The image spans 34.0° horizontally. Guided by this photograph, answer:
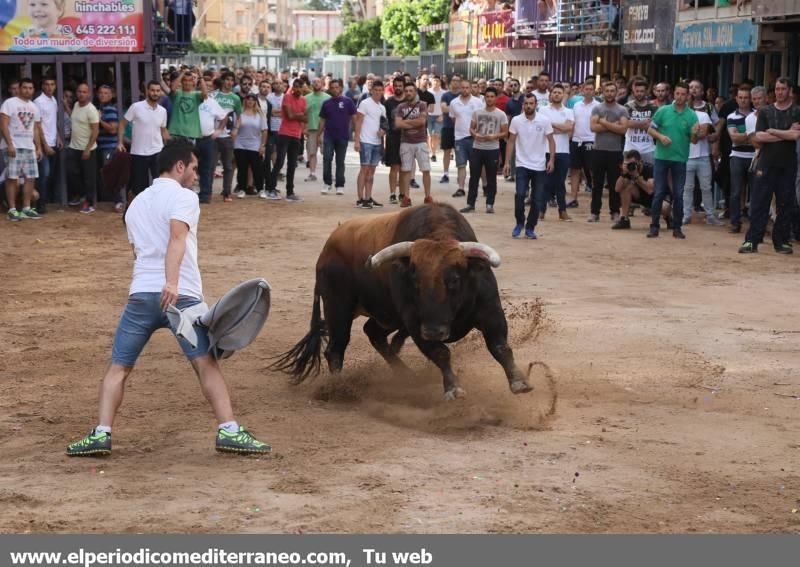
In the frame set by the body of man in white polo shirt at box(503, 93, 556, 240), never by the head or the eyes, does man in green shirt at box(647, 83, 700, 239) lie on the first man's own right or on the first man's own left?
on the first man's own left

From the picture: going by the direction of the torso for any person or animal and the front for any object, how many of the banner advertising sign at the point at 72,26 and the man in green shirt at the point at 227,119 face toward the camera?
2

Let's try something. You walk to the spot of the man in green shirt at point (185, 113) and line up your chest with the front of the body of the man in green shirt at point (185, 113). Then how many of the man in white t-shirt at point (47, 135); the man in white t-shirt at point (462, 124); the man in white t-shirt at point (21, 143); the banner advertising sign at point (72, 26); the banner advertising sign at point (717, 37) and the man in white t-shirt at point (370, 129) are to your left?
3

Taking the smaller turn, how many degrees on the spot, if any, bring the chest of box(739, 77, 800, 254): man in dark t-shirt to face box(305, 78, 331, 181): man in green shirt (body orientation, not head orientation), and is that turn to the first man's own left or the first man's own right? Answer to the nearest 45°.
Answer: approximately 135° to the first man's own right

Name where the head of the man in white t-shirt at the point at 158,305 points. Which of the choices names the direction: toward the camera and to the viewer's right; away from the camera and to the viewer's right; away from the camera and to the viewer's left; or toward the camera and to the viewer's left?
away from the camera and to the viewer's right

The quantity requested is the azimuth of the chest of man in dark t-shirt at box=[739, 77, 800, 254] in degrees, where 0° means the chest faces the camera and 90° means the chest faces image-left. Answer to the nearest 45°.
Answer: approximately 0°

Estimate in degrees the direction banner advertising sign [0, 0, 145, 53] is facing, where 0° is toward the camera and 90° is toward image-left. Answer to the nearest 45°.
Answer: approximately 0°
